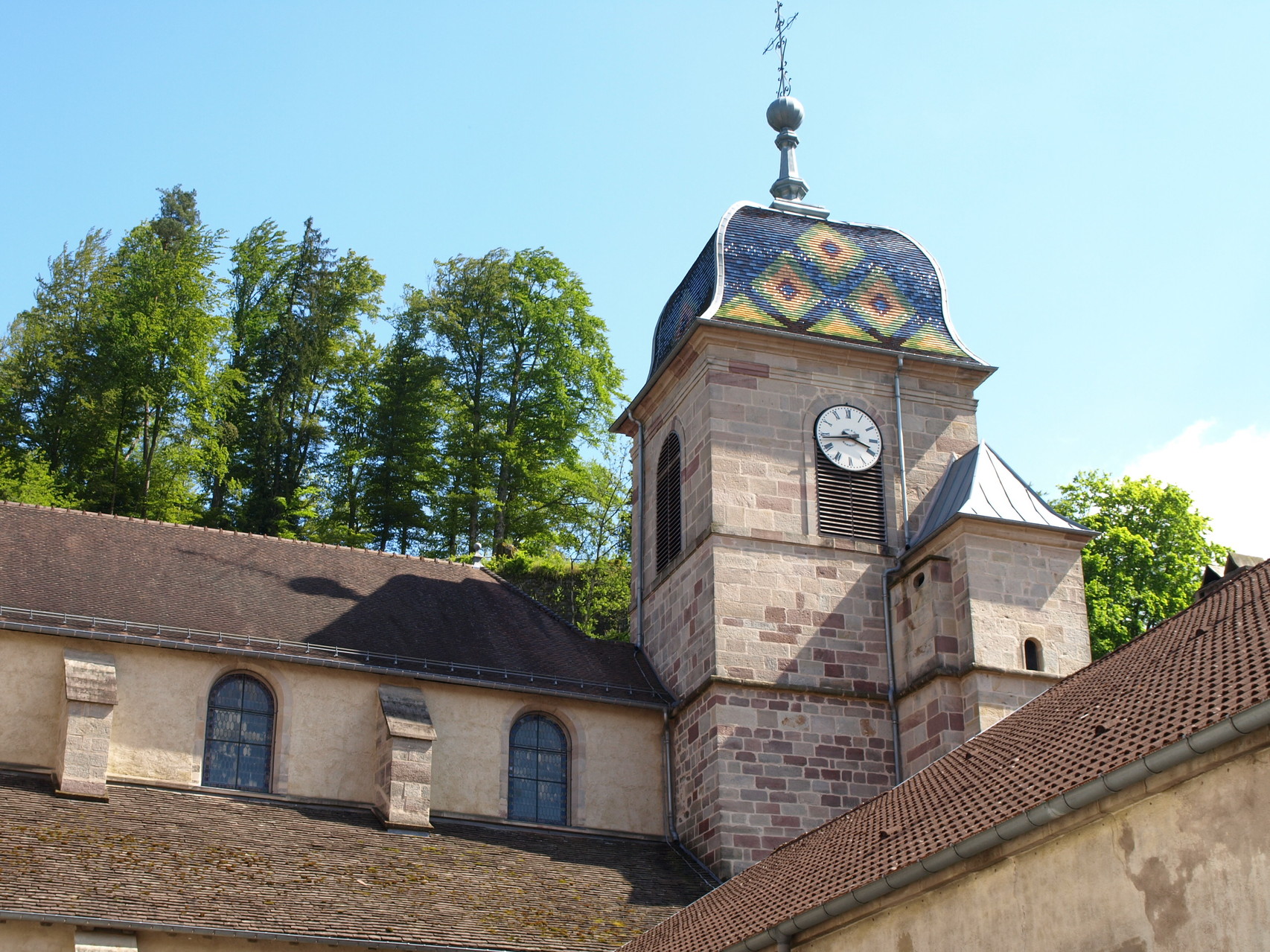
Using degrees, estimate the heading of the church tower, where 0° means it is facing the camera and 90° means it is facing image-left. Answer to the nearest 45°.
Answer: approximately 0°

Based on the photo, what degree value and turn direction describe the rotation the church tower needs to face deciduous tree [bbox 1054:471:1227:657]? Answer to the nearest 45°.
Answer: approximately 135° to its left
